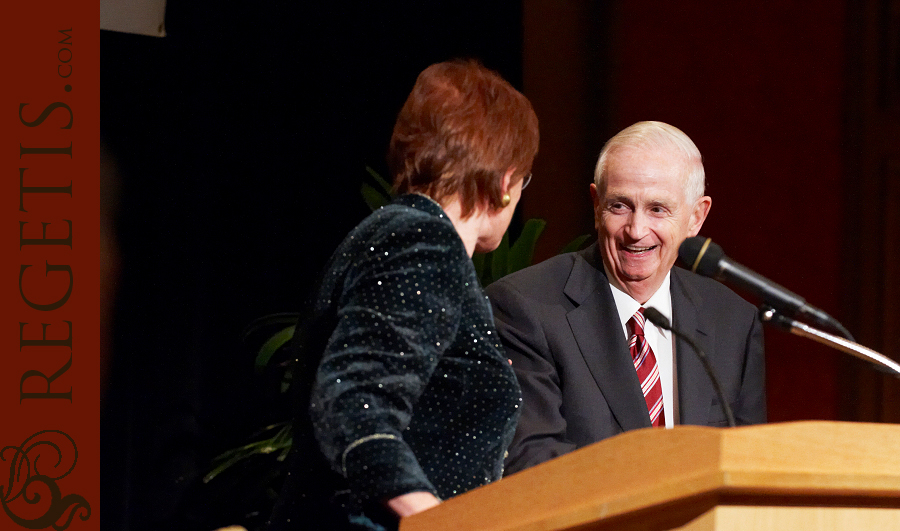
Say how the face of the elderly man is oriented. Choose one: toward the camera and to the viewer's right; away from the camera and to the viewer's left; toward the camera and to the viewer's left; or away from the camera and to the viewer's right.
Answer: toward the camera and to the viewer's left

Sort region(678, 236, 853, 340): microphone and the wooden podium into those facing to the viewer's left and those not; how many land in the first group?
1

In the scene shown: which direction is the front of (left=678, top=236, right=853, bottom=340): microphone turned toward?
to the viewer's left

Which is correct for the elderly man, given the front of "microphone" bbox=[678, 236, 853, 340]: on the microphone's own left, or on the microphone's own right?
on the microphone's own right
